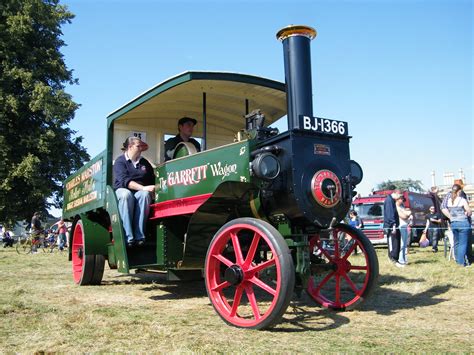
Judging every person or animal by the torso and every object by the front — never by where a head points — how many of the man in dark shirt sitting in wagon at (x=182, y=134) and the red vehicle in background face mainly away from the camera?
0

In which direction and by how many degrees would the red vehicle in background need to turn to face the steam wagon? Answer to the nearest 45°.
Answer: approximately 45° to its left

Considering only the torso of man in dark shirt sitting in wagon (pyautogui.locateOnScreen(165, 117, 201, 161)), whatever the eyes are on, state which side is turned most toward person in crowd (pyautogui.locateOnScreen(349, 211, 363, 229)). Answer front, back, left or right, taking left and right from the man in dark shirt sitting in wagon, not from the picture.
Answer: left

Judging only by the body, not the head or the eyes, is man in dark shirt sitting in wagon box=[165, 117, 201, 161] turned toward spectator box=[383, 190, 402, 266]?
no

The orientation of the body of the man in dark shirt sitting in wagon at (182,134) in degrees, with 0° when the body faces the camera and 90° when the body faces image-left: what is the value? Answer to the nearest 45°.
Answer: approximately 315°

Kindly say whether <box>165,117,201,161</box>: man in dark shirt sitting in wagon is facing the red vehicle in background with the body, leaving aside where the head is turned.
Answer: no

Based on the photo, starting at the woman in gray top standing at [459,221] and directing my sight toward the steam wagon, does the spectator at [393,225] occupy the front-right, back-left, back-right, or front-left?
front-right

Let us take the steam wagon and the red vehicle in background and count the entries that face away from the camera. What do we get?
0

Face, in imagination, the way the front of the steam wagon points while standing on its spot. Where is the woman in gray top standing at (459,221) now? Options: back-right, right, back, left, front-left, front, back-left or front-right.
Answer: left

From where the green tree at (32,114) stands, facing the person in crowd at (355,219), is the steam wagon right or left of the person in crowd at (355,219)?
right

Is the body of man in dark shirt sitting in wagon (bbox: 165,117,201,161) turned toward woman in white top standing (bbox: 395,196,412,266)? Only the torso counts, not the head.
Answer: no

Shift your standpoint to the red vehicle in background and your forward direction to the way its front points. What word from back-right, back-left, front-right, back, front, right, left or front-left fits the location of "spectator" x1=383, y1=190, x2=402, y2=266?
front-left

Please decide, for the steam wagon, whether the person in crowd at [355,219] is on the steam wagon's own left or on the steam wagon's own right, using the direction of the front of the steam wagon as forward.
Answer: on the steam wagon's own left

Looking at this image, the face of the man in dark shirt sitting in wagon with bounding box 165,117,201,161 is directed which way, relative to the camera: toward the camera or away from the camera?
toward the camera

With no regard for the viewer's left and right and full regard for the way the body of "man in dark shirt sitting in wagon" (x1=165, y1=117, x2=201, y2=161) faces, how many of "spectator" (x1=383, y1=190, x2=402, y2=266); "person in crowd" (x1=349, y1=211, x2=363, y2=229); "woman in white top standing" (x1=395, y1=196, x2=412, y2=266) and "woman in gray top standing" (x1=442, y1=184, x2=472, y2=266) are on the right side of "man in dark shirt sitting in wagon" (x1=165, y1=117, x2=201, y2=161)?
0

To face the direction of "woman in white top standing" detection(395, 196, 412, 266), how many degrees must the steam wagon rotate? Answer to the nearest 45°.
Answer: approximately 90° to its left

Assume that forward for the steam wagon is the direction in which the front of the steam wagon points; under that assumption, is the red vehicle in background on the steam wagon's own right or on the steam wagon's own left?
on the steam wagon's own left

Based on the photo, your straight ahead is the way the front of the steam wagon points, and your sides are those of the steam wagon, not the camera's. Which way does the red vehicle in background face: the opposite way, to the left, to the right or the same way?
to the right
